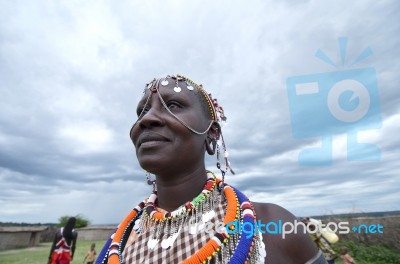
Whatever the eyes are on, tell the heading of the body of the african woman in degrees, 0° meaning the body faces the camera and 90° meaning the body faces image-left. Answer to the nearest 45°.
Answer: approximately 45°

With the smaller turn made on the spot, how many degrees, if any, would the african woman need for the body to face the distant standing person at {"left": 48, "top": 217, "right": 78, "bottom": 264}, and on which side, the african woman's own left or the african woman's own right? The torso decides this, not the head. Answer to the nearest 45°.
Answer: approximately 90° to the african woman's own right
